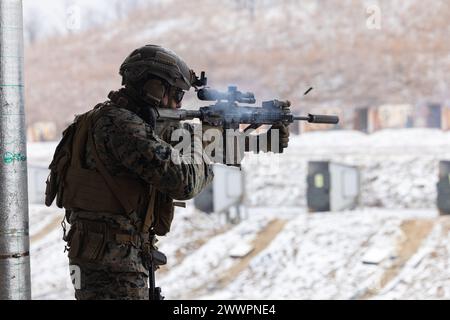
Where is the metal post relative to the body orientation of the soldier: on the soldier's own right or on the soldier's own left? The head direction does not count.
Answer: on the soldier's own left

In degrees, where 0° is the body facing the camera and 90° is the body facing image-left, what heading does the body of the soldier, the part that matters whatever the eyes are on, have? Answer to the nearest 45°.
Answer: approximately 270°
